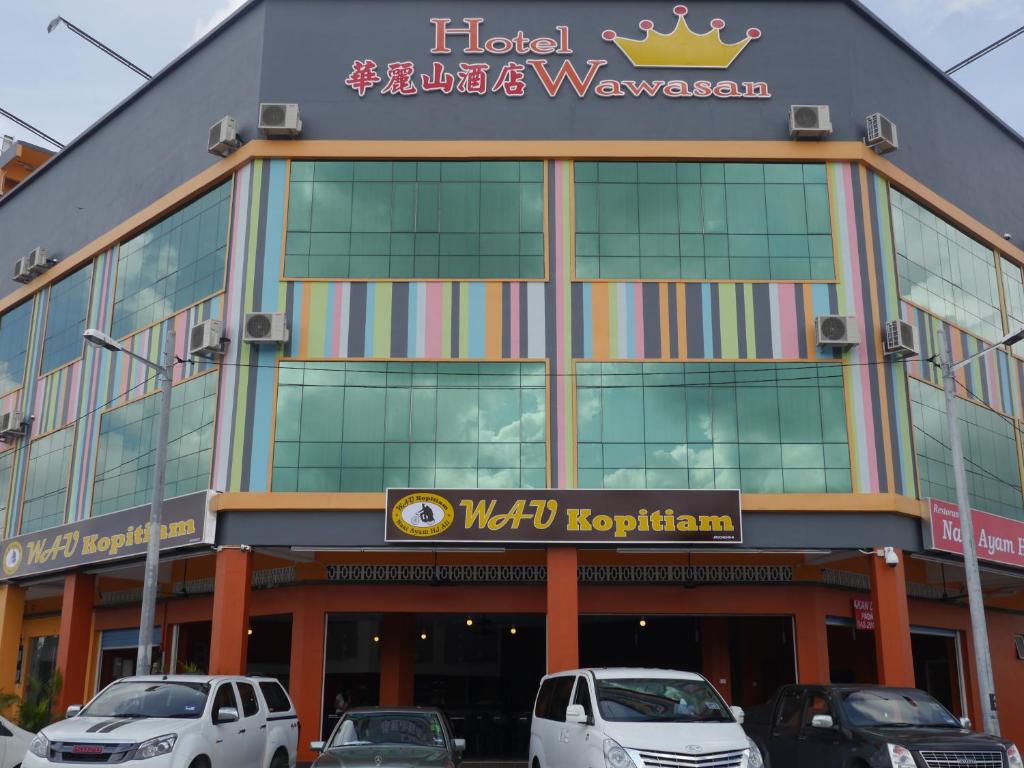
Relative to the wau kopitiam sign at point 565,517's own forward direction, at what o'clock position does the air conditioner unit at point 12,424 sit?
The air conditioner unit is roughly at 4 o'clock from the wau kopitiam sign.

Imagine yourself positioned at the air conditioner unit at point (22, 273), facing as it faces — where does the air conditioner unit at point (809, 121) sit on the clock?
the air conditioner unit at point (809, 121) is roughly at 9 o'clock from the air conditioner unit at point (22, 273).

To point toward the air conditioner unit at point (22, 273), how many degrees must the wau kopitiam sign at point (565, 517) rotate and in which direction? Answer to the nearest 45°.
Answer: approximately 135° to its right

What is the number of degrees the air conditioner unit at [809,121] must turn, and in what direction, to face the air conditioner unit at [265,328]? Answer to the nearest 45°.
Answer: approximately 90° to its right

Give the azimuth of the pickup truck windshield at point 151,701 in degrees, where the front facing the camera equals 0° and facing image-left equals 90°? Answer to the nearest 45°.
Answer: approximately 45°

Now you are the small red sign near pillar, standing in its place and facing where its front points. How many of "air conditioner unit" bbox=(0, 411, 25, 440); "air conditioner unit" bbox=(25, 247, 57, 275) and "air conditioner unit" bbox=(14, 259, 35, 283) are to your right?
3

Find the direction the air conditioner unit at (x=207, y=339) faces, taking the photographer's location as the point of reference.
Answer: facing the viewer and to the left of the viewer

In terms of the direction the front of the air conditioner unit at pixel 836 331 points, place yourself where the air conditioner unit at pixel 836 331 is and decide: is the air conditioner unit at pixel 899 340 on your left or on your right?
on your left

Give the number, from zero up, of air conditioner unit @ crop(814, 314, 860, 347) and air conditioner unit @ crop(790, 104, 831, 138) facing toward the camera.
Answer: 2

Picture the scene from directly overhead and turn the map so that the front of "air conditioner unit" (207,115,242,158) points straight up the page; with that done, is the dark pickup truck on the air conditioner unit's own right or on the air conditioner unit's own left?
on the air conditioner unit's own left

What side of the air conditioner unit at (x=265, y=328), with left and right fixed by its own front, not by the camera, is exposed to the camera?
front
